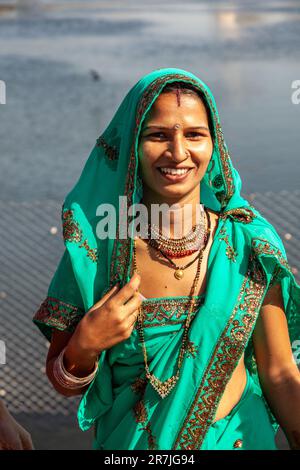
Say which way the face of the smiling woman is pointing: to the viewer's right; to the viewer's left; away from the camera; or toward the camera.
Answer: toward the camera

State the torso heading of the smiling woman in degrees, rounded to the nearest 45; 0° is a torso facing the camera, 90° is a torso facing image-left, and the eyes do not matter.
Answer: approximately 0°
